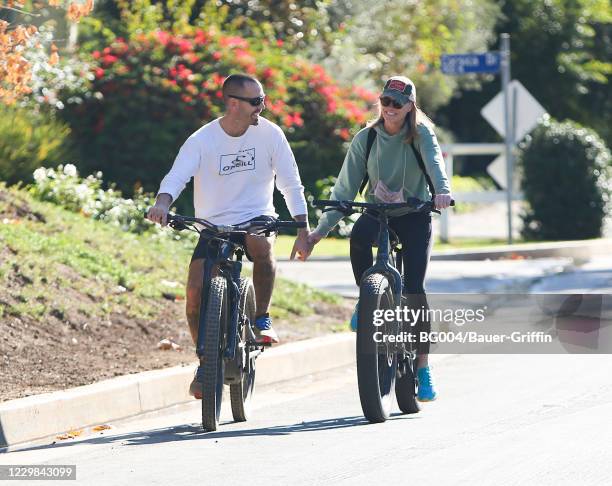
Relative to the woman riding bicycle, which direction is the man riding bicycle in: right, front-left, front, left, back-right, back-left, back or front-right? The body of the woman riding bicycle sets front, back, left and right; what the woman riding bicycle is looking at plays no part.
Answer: right

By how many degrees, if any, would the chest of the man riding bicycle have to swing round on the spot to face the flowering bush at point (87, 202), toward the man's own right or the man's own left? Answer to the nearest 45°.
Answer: approximately 180°

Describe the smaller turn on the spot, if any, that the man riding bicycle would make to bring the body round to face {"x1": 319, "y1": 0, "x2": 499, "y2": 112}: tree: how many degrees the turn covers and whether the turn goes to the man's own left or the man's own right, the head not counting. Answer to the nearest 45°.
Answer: approximately 180°

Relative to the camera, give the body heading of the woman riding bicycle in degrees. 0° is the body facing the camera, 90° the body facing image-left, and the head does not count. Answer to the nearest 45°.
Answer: approximately 0°

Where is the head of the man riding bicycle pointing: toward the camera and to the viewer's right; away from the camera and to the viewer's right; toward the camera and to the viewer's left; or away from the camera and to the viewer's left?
toward the camera and to the viewer's right

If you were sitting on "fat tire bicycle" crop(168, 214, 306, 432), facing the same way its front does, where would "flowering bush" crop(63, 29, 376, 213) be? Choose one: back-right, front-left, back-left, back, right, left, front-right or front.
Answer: back

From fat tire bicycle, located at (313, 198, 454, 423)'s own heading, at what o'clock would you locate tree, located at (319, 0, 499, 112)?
The tree is roughly at 6 o'clock from the fat tire bicycle.

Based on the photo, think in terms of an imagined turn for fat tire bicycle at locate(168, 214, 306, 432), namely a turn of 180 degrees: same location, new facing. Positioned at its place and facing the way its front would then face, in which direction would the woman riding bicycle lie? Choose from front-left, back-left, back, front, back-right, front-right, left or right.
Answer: right
